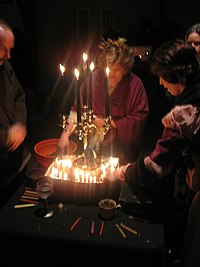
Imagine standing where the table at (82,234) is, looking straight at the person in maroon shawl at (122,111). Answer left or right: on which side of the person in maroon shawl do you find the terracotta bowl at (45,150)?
left

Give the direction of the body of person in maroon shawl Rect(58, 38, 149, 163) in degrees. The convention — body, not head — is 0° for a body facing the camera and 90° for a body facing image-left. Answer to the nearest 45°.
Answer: approximately 45°

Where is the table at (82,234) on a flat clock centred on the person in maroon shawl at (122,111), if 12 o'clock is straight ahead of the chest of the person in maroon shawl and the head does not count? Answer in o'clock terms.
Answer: The table is roughly at 11 o'clock from the person in maroon shawl.

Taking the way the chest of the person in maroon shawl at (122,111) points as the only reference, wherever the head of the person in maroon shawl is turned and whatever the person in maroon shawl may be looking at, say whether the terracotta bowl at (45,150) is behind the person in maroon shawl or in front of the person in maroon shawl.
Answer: in front
